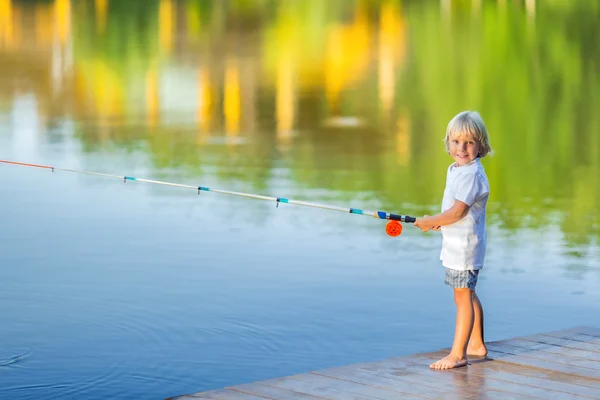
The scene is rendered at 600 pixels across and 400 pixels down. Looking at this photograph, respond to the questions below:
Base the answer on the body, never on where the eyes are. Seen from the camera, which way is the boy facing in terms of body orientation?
to the viewer's left

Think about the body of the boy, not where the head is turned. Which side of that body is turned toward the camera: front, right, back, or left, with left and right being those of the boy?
left
